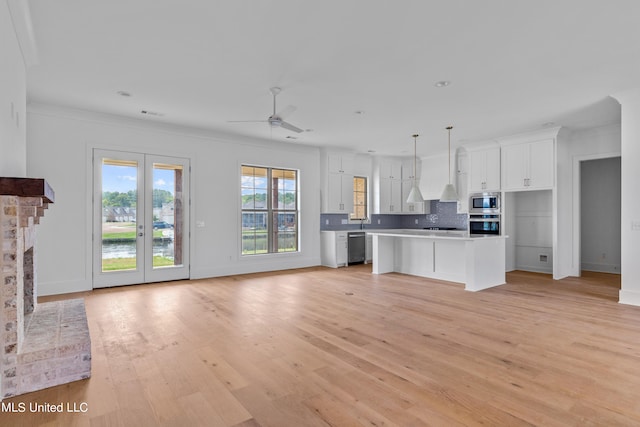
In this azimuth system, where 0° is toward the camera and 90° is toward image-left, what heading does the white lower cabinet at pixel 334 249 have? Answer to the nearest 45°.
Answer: approximately 315°

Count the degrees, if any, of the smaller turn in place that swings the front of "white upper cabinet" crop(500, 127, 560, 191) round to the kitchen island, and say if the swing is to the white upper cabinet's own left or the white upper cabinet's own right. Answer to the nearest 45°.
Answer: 0° — it already faces it

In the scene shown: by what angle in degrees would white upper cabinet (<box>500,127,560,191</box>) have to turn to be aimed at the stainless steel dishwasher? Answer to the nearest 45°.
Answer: approximately 45° to its right

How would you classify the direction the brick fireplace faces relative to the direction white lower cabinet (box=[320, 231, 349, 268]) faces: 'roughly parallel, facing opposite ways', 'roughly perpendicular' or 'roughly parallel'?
roughly perpendicular

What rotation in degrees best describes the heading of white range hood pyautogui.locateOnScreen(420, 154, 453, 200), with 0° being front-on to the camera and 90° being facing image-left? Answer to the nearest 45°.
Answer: approximately 45°

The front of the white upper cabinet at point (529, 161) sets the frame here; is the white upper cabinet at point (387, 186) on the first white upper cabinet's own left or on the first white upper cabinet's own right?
on the first white upper cabinet's own right

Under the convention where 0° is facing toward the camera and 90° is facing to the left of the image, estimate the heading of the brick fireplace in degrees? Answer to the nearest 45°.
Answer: approximately 270°

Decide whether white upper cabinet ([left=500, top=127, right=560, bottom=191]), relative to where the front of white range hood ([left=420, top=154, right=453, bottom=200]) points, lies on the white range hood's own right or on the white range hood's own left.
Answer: on the white range hood's own left
